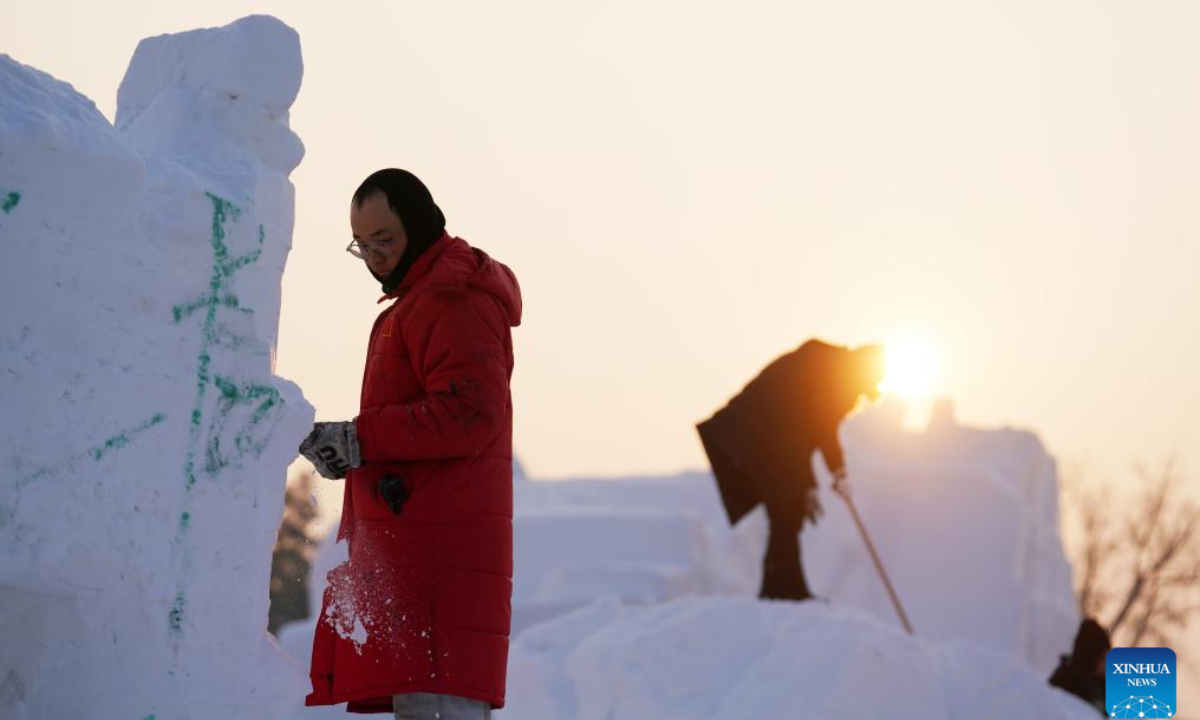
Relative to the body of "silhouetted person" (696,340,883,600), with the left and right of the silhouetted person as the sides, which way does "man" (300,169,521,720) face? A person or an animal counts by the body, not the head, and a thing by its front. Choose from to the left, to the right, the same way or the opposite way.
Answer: the opposite way

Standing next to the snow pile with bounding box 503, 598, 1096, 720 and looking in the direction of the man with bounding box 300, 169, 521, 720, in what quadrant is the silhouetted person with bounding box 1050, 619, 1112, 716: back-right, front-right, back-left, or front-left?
back-left

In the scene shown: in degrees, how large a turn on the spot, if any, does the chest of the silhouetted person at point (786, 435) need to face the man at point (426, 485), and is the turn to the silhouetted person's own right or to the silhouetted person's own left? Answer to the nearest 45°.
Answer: approximately 90° to the silhouetted person's own right

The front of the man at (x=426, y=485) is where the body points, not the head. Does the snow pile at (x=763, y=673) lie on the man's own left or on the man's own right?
on the man's own right

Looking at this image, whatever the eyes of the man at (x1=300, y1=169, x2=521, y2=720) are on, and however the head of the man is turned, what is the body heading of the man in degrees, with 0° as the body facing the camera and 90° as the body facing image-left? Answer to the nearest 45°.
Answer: approximately 90°

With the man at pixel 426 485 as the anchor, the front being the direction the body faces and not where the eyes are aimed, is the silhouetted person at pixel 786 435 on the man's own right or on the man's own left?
on the man's own right

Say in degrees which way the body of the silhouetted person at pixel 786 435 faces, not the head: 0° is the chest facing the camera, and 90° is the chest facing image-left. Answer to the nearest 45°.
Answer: approximately 270°

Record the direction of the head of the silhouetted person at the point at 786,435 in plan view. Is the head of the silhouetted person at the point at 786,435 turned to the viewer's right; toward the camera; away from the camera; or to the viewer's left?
to the viewer's right

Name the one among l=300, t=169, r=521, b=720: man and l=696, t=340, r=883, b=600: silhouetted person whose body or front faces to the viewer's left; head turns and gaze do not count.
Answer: the man

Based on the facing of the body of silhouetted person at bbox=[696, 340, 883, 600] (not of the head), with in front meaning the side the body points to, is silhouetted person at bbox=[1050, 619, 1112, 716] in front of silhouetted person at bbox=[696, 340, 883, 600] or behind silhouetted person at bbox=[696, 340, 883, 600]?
in front

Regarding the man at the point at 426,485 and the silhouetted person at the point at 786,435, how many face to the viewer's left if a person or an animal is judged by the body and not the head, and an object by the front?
1

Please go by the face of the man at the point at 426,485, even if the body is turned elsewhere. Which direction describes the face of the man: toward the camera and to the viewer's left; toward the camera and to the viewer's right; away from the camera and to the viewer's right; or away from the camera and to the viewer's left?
toward the camera and to the viewer's left
